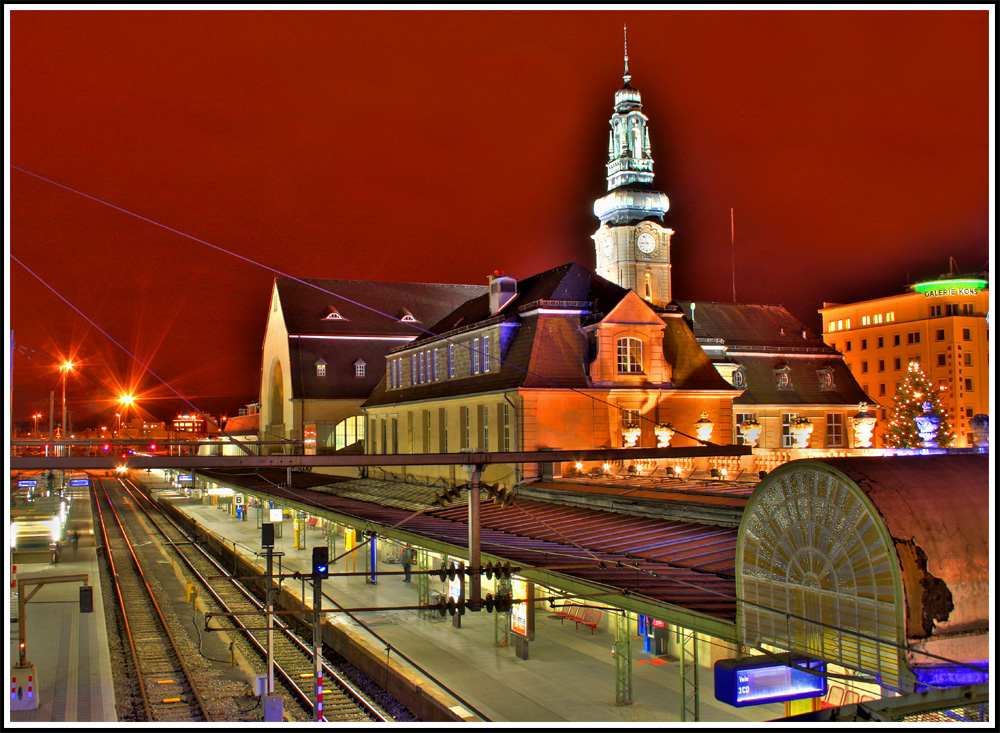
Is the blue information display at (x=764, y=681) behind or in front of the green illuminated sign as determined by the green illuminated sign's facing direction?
in front

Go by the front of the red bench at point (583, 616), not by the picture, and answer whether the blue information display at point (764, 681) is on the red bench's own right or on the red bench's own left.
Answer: on the red bench's own left

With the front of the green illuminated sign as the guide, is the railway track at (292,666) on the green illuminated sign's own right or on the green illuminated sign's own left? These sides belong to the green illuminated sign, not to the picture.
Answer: on the green illuminated sign's own right

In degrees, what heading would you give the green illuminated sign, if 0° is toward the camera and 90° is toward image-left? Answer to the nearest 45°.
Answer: approximately 0°

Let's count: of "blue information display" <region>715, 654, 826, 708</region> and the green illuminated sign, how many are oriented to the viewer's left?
0

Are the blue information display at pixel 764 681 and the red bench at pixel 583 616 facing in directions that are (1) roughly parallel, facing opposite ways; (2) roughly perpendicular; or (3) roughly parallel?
roughly perpendicular

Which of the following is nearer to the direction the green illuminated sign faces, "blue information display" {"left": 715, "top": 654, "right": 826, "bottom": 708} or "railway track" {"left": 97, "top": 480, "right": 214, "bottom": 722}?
the blue information display
